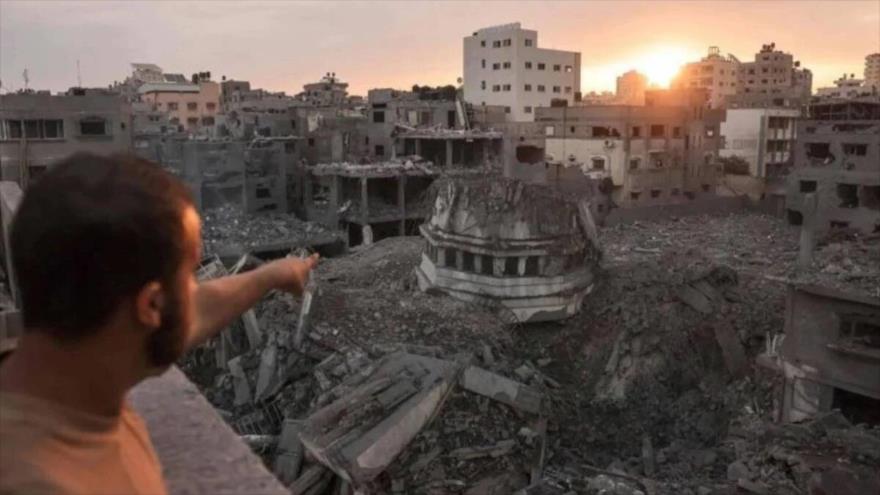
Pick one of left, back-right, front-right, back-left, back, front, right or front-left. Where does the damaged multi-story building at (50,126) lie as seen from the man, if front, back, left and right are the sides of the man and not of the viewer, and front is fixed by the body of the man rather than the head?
front-left

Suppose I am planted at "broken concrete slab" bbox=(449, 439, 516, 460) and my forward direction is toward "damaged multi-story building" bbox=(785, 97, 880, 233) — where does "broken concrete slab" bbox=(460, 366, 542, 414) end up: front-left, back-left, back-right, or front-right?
front-left

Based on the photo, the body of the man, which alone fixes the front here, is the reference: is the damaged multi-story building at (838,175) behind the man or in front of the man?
in front

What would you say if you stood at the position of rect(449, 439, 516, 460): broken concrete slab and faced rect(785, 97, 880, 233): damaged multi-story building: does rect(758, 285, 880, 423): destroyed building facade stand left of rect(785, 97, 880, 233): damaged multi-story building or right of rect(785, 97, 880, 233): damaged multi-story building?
right

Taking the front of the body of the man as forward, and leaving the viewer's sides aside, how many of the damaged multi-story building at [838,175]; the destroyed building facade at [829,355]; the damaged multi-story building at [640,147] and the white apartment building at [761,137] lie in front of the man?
4

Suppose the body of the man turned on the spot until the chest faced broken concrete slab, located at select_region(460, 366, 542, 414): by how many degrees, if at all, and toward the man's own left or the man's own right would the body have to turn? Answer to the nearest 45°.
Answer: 0° — they already face it

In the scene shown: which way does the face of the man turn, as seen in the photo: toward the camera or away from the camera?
away from the camera

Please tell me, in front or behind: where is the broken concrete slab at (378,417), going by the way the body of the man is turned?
in front

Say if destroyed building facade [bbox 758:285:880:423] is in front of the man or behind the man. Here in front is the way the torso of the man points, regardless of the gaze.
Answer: in front

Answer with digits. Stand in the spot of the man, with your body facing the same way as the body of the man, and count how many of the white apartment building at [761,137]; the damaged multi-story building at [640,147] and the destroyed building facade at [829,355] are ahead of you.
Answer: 3

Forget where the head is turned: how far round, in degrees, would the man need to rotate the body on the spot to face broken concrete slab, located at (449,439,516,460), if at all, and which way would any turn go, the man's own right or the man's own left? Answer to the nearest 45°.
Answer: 0° — they already face it

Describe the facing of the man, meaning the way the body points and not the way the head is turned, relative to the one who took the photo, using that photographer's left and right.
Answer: facing away from the viewer and to the right of the viewer
